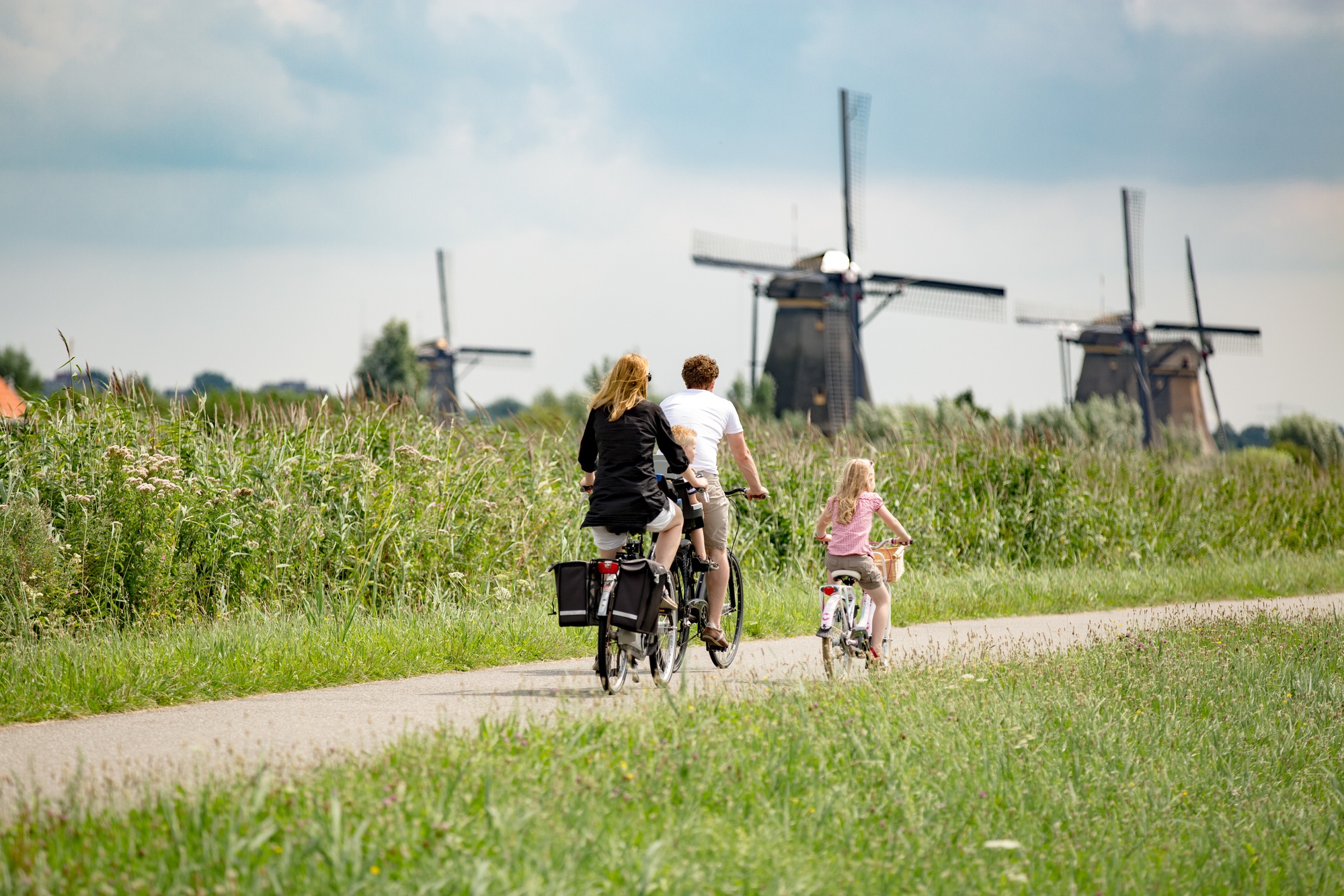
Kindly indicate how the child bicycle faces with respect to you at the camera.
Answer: facing away from the viewer and to the right of the viewer

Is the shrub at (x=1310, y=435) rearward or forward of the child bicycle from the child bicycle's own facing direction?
forward

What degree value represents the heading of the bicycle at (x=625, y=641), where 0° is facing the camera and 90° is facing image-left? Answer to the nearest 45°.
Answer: approximately 225°

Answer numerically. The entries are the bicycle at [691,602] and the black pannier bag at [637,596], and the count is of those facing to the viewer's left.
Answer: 0

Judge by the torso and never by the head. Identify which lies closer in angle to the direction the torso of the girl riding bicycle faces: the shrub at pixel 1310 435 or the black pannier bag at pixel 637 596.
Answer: the shrub

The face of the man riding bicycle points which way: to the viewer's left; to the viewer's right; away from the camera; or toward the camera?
away from the camera

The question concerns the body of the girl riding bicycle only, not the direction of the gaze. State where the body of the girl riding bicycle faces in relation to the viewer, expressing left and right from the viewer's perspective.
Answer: facing away from the viewer and to the right of the viewer

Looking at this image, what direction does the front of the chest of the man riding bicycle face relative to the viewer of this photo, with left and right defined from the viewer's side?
facing away from the viewer and to the right of the viewer

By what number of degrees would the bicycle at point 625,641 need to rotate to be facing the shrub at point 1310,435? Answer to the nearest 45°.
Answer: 0° — it already faces it

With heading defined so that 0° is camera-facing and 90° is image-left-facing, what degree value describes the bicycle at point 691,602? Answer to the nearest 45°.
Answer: approximately 225°
